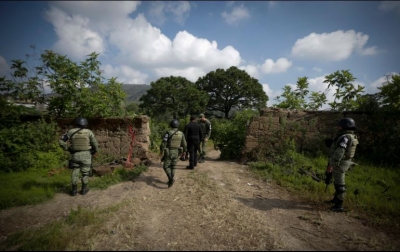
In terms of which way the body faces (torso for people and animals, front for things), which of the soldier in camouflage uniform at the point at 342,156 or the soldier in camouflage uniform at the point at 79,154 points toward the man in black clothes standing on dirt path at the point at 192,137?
the soldier in camouflage uniform at the point at 342,156

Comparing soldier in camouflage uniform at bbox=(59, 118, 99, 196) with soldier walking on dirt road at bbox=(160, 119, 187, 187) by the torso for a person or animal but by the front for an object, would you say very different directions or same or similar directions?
same or similar directions

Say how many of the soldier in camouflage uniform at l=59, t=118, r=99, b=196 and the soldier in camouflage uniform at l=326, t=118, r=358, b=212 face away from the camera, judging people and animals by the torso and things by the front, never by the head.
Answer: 1

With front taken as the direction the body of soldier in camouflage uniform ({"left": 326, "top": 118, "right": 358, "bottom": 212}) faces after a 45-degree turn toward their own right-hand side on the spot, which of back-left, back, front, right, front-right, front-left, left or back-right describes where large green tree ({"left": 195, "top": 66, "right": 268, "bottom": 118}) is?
front

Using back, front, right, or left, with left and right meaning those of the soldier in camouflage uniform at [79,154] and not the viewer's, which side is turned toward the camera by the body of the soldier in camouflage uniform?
back

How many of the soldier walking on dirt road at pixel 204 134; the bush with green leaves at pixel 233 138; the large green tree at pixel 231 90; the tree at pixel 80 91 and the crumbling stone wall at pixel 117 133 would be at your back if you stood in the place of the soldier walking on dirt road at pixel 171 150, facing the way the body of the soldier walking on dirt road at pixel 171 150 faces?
0

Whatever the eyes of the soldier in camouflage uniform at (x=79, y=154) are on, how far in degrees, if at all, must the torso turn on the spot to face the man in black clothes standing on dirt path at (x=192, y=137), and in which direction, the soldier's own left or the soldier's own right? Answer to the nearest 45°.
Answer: approximately 90° to the soldier's own right

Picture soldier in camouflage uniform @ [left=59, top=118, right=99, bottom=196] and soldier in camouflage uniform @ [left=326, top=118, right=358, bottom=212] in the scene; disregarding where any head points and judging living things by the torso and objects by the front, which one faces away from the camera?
soldier in camouflage uniform @ [left=59, top=118, right=99, bottom=196]

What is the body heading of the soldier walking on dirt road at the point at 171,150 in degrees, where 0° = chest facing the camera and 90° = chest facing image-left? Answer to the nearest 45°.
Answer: approximately 180°

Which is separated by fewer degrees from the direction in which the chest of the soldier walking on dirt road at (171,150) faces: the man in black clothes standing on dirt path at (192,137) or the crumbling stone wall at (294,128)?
the man in black clothes standing on dirt path

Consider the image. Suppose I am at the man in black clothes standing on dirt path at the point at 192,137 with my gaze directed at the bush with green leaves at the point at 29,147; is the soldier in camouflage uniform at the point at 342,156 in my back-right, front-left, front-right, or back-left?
back-left

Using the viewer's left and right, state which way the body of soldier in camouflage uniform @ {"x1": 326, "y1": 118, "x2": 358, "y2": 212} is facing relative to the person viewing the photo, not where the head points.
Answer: facing to the left of the viewer

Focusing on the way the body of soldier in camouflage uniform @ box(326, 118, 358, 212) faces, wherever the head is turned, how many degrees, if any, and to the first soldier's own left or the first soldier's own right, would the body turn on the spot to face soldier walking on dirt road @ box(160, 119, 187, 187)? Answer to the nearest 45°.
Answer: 0° — they already face them

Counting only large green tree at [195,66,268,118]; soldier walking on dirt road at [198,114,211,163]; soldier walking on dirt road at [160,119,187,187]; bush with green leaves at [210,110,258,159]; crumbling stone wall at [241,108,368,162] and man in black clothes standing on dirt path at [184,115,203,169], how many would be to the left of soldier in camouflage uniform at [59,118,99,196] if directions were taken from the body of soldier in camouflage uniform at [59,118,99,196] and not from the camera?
0

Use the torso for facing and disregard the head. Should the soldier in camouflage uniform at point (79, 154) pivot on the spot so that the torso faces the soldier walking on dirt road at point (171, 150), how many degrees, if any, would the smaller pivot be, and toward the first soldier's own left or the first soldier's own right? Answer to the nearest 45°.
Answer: approximately 90° to the first soldier's own right

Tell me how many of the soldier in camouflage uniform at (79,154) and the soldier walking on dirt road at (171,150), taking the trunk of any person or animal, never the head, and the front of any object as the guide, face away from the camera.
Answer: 2

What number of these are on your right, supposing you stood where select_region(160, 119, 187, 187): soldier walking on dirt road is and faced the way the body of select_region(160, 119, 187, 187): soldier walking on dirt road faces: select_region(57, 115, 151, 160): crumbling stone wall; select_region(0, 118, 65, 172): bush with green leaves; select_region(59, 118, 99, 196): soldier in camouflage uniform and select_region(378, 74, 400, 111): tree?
1
